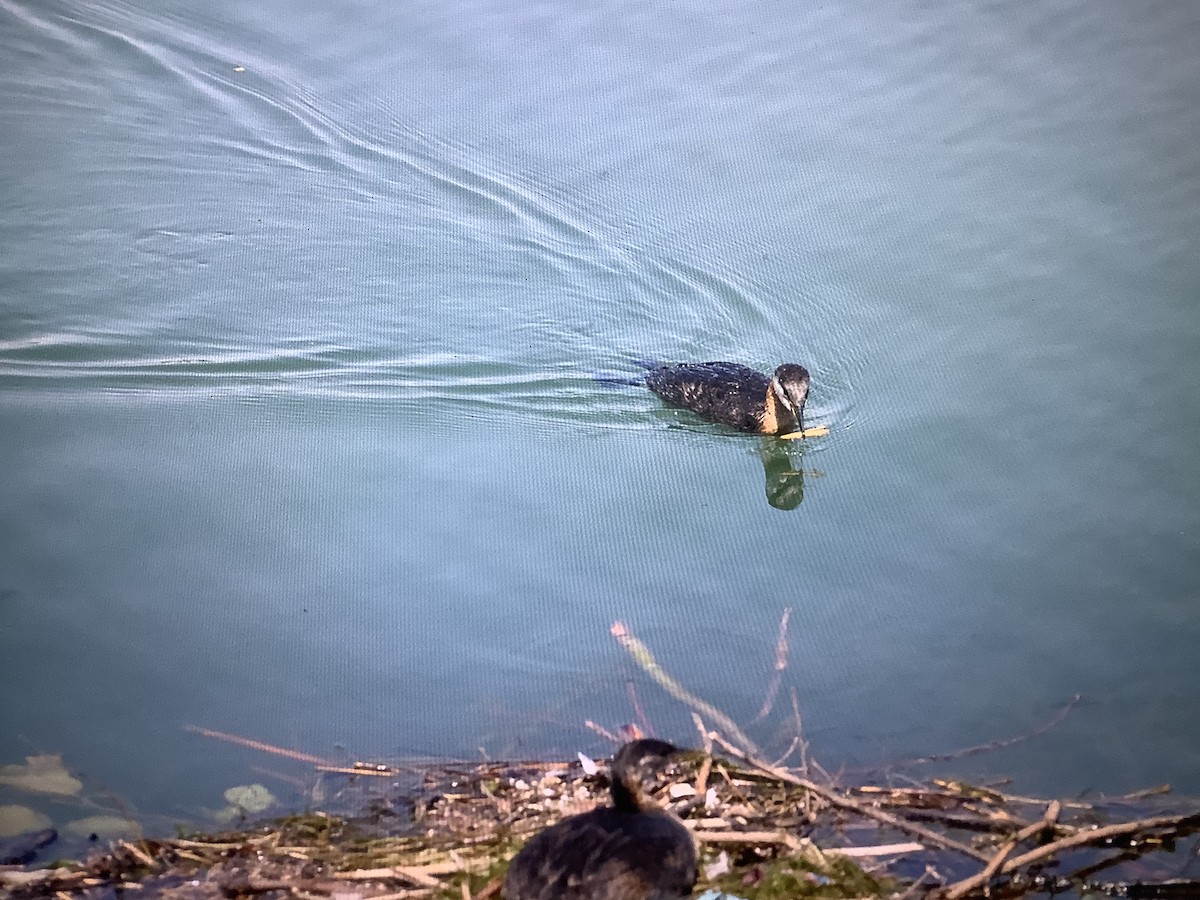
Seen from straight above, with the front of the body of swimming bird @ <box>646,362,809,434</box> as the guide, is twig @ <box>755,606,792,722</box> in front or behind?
in front

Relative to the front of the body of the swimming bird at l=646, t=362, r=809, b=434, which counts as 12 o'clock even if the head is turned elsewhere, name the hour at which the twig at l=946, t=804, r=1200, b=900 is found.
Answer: The twig is roughly at 1 o'clock from the swimming bird.

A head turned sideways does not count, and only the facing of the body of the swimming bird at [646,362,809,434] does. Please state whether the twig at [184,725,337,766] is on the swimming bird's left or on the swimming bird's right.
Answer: on the swimming bird's right

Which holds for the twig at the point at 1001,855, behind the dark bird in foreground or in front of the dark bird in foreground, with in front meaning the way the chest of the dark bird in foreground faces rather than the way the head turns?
in front

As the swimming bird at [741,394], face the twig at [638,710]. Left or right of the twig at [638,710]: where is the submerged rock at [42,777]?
right

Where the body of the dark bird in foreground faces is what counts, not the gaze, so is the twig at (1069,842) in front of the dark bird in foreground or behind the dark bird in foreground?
in front

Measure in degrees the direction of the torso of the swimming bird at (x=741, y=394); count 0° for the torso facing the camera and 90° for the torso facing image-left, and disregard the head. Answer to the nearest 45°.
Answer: approximately 315°

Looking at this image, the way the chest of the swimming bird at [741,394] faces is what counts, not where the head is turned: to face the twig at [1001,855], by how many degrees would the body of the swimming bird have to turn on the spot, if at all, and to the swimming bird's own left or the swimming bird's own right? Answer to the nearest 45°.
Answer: approximately 45° to the swimming bird's own right
